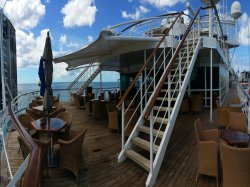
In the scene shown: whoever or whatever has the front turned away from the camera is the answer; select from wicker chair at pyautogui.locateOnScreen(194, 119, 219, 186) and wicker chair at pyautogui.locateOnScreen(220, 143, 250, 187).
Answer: wicker chair at pyautogui.locateOnScreen(220, 143, 250, 187)

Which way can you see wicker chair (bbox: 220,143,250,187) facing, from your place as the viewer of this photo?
facing away from the viewer

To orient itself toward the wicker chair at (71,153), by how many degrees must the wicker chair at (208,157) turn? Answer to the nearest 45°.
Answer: approximately 180°

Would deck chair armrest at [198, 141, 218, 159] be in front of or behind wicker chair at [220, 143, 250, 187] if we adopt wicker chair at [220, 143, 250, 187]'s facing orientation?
in front

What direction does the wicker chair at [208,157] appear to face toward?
to the viewer's right

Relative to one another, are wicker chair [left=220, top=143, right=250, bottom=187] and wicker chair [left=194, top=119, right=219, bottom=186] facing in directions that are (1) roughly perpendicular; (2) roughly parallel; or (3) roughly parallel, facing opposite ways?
roughly perpendicular

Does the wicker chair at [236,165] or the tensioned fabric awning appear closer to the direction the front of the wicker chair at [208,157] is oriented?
the wicker chair

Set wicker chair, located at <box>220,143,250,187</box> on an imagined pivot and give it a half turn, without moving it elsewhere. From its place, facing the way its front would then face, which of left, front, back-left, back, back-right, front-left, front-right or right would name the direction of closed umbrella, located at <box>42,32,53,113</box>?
right

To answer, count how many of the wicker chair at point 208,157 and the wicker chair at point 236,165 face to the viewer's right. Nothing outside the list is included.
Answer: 1

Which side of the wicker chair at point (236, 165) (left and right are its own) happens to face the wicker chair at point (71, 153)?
left

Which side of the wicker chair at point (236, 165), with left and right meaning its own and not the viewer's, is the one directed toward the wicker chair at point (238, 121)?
front

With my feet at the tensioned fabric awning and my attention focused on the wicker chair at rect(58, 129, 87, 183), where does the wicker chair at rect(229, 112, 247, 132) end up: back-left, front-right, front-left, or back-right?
front-left

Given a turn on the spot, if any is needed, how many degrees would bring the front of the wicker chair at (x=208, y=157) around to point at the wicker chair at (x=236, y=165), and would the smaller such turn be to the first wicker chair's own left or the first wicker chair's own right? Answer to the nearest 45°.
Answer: approximately 45° to the first wicker chair's own right

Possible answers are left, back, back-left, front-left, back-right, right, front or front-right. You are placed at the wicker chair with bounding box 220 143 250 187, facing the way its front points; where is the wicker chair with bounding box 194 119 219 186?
front-left

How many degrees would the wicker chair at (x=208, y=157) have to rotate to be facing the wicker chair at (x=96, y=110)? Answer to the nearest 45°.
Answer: approximately 135° to its left

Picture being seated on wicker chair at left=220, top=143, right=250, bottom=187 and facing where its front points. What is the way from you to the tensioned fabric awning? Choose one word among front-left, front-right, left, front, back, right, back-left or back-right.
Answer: front-left

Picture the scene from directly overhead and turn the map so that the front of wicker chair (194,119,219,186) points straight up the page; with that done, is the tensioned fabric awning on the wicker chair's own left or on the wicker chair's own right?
on the wicker chair's own left
